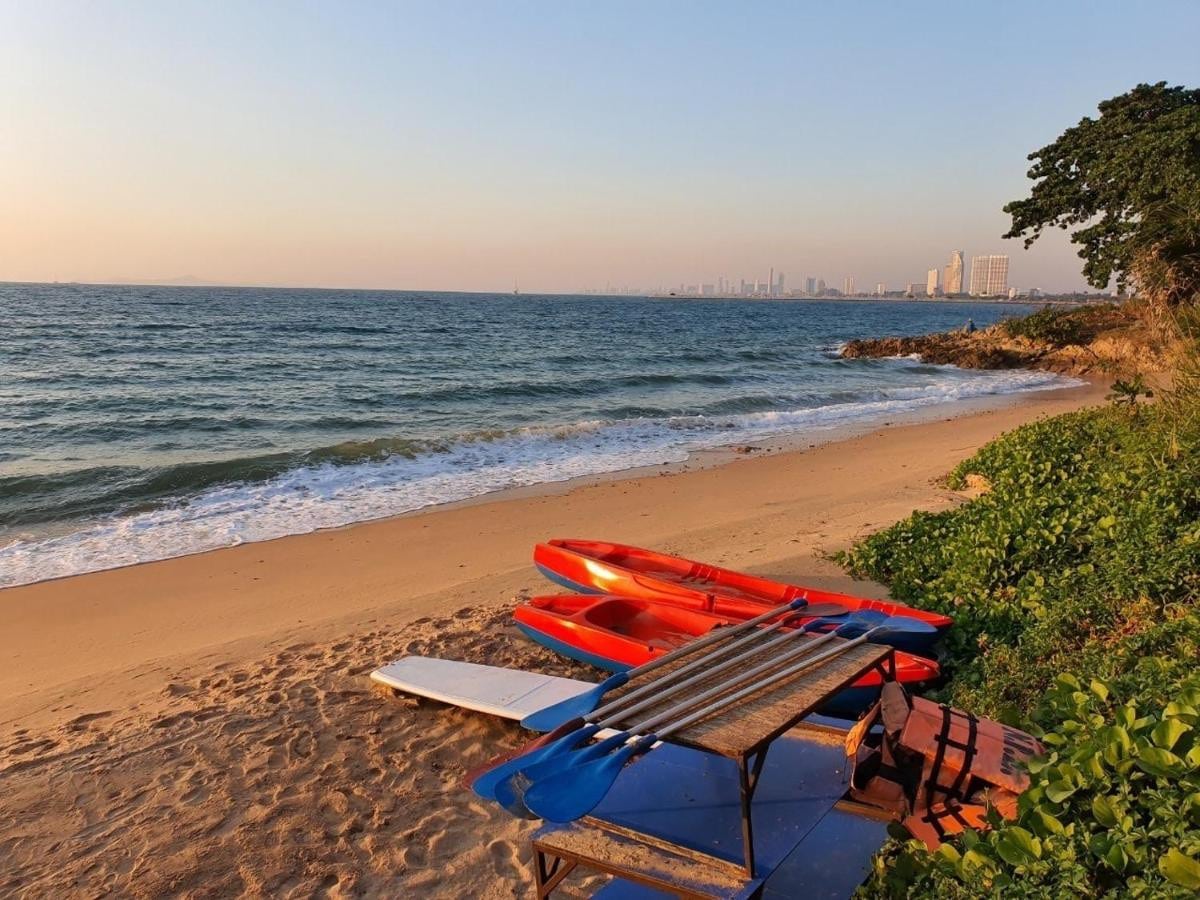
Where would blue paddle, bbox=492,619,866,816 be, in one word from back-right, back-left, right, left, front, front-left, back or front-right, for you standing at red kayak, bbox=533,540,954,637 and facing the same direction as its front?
left

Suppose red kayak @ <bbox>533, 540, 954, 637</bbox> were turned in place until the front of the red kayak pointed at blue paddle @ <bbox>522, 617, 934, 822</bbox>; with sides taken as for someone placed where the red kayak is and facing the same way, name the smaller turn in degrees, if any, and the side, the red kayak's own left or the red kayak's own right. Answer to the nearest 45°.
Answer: approximately 90° to the red kayak's own left

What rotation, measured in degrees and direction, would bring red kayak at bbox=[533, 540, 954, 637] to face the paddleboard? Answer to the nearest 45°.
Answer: approximately 45° to its left

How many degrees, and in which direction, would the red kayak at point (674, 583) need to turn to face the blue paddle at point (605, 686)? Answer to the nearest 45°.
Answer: approximately 90° to its left

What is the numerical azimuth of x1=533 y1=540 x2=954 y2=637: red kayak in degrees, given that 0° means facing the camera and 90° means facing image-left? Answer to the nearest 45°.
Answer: approximately 90°

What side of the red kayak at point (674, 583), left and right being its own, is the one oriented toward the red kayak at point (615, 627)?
left
